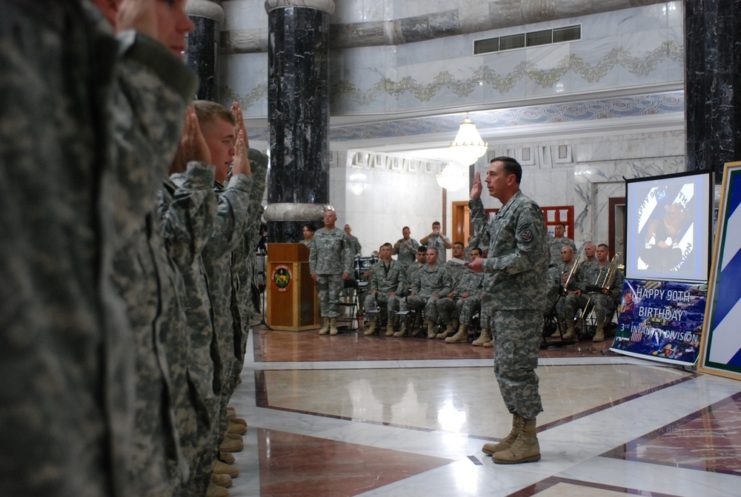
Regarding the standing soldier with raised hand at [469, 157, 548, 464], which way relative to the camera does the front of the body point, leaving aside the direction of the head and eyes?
to the viewer's left

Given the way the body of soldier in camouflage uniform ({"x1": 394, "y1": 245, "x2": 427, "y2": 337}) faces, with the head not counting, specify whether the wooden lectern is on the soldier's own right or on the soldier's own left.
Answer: on the soldier's own right

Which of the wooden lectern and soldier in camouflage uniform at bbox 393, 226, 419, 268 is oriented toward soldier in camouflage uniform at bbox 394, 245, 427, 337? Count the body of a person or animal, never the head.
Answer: soldier in camouflage uniform at bbox 393, 226, 419, 268

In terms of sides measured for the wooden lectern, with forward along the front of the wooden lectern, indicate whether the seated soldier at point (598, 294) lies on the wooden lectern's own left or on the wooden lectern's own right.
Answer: on the wooden lectern's own left

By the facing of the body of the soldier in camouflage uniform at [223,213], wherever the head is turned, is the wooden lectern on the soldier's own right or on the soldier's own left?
on the soldier's own left

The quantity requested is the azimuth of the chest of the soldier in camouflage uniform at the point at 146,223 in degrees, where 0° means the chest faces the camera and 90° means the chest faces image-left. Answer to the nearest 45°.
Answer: approximately 270°

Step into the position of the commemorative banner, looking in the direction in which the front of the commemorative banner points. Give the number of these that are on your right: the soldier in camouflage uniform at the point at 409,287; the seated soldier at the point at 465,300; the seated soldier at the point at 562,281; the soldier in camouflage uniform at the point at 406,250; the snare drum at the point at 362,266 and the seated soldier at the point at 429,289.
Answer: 6

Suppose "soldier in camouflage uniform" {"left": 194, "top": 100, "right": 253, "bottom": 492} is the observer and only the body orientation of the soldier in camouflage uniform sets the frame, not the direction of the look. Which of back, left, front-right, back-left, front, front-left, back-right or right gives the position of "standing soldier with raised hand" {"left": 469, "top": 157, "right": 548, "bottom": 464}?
front-left

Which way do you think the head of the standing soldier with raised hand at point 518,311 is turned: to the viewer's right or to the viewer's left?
to the viewer's left

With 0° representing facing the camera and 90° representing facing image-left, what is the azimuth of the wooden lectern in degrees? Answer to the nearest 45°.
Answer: approximately 45°

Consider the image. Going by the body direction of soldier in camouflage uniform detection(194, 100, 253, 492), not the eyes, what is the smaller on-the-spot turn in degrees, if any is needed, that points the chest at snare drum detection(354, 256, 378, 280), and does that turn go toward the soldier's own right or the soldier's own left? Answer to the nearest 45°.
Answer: approximately 90° to the soldier's own left

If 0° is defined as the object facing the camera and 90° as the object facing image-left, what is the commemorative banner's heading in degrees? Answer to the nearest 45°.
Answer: approximately 45°

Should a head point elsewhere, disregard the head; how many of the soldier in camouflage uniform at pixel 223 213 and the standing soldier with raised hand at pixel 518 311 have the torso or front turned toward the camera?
0

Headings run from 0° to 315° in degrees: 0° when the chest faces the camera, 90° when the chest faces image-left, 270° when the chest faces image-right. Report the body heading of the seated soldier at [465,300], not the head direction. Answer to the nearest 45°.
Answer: approximately 45°

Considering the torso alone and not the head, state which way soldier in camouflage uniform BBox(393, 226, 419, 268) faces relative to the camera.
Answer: toward the camera

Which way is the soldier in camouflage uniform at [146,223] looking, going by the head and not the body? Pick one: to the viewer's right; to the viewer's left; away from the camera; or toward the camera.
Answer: to the viewer's right

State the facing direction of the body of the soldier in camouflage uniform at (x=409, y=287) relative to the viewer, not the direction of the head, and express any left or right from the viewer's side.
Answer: facing the viewer

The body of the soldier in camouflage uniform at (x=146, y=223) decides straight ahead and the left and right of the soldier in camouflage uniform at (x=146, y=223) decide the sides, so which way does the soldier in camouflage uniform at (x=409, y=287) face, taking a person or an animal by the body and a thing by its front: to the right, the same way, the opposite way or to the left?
to the right
